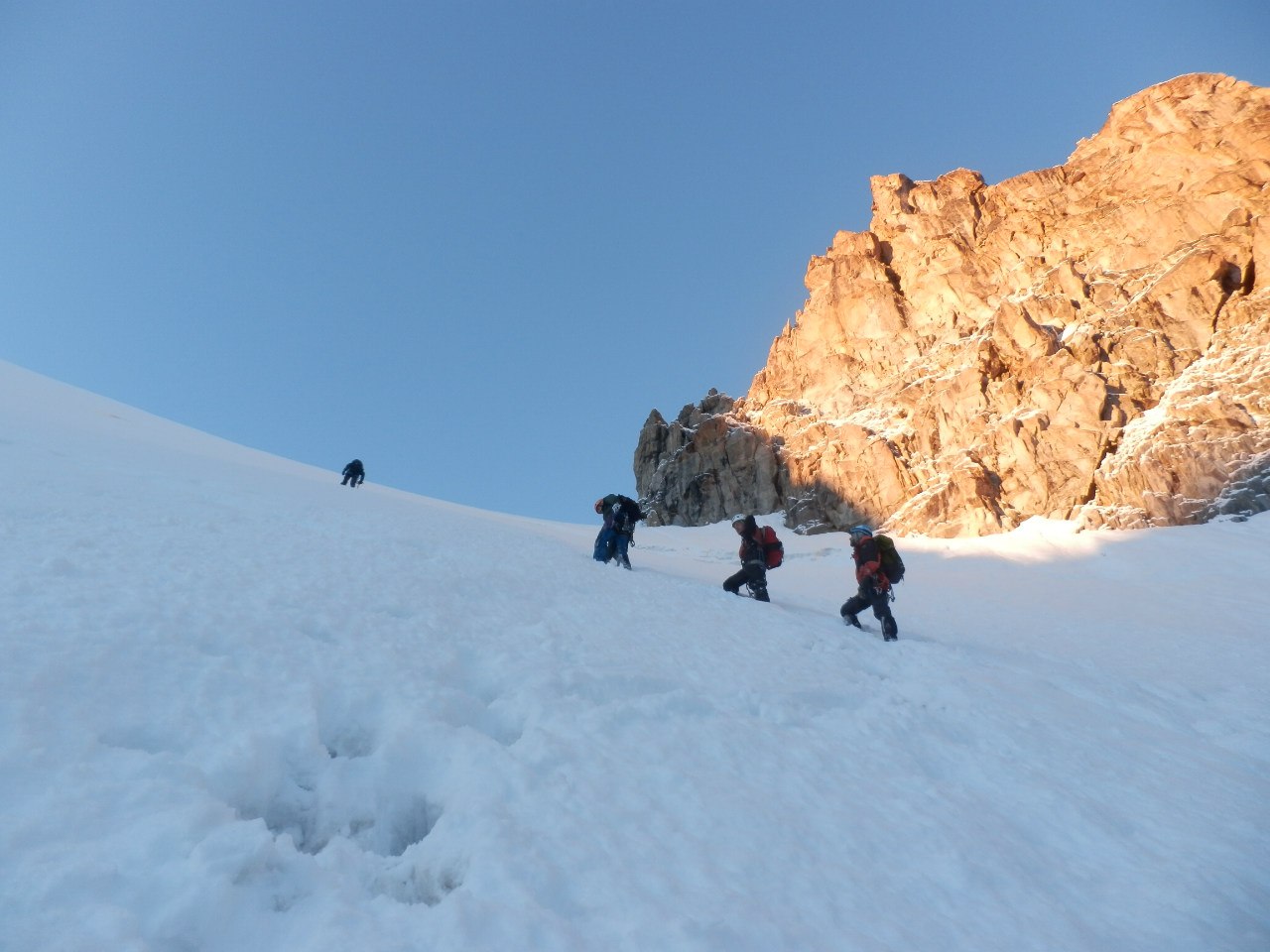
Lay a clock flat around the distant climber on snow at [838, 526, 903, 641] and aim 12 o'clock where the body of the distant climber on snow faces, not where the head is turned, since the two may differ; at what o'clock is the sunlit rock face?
The sunlit rock face is roughly at 4 o'clock from the distant climber on snow.

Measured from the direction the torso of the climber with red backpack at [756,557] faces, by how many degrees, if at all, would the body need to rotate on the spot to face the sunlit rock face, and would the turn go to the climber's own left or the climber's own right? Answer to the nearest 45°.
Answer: approximately 135° to the climber's own right

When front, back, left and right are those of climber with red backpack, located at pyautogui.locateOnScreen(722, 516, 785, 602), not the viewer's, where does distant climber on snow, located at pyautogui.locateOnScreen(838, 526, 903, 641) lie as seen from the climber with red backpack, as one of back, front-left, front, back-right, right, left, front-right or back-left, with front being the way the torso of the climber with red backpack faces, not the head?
back-left

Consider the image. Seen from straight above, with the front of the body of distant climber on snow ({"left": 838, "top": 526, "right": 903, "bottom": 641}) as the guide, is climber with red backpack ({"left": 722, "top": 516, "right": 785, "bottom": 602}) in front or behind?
in front

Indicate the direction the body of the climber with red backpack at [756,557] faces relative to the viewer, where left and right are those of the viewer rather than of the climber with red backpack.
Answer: facing to the left of the viewer

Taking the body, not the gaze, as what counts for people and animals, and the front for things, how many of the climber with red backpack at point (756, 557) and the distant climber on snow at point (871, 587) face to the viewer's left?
2

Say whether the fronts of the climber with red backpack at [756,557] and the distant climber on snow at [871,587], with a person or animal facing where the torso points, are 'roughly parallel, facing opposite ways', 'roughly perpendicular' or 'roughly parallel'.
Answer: roughly parallel

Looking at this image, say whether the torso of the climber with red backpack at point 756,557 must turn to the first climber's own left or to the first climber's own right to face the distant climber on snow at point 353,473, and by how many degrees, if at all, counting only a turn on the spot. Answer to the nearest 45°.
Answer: approximately 45° to the first climber's own right

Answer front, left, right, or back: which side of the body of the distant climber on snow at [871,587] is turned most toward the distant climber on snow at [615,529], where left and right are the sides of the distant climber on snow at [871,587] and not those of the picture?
front

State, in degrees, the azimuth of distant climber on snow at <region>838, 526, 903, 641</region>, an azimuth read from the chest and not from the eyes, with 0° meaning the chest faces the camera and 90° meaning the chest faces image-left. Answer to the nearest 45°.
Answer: approximately 90°

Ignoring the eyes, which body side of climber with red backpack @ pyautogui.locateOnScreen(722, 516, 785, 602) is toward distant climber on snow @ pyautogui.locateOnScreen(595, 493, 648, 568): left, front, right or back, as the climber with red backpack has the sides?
front
